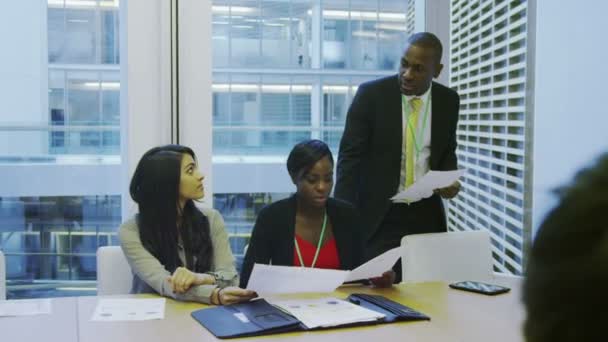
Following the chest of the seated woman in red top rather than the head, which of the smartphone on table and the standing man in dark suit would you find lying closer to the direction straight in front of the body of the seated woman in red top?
the smartphone on table

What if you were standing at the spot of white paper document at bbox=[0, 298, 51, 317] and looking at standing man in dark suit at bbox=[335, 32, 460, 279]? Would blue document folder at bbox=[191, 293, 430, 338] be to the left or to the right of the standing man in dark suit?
right

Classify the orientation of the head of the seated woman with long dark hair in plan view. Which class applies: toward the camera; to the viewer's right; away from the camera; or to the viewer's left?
to the viewer's right

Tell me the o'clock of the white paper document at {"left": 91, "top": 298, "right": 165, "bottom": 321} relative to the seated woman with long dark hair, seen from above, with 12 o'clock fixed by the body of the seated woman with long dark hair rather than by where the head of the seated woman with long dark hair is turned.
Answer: The white paper document is roughly at 2 o'clock from the seated woman with long dark hair.

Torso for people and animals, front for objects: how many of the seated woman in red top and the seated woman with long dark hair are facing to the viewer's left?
0

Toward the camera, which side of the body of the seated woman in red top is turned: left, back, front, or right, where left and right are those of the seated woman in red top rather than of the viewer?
front

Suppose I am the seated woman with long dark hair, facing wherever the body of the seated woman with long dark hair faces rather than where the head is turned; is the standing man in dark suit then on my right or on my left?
on my left

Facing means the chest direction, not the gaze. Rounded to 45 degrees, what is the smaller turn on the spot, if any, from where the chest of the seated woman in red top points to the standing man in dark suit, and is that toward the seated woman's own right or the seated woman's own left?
approximately 135° to the seated woman's own left

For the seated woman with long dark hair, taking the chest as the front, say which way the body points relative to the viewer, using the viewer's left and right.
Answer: facing the viewer and to the right of the viewer

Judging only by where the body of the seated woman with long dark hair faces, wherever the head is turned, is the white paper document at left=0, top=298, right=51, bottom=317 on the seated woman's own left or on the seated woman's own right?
on the seated woman's own right
